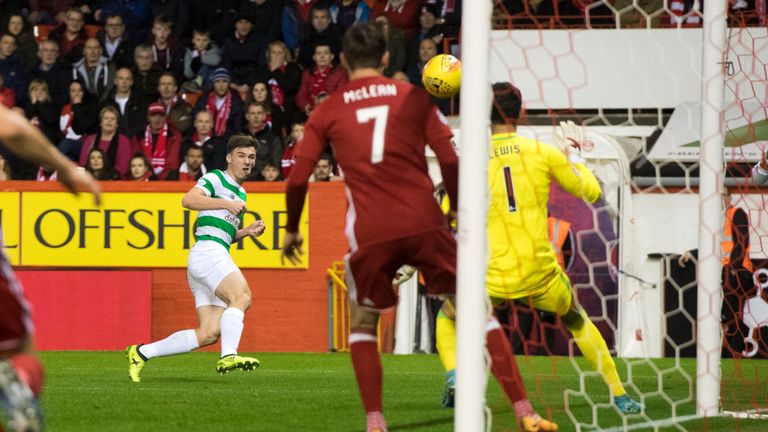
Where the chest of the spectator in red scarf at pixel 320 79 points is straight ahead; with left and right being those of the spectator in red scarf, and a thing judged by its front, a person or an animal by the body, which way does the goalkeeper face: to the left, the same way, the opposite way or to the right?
the opposite way

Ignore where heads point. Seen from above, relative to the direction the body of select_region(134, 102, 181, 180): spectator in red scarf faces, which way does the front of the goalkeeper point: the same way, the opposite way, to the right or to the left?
the opposite way

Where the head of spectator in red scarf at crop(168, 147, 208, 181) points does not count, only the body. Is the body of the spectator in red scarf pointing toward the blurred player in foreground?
yes

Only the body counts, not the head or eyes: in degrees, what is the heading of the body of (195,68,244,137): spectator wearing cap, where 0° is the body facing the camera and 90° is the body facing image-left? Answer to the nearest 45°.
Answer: approximately 0°

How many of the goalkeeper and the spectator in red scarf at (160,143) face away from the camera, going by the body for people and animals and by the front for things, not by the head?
1

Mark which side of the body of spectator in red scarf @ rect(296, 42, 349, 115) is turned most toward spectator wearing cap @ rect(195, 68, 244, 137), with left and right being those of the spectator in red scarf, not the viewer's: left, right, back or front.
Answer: right

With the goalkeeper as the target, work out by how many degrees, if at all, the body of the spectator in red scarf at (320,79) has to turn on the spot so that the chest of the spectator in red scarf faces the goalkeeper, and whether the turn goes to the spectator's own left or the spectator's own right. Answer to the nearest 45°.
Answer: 0° — they already face them

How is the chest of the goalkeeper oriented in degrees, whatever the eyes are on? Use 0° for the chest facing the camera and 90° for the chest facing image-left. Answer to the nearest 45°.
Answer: approximately 180°
